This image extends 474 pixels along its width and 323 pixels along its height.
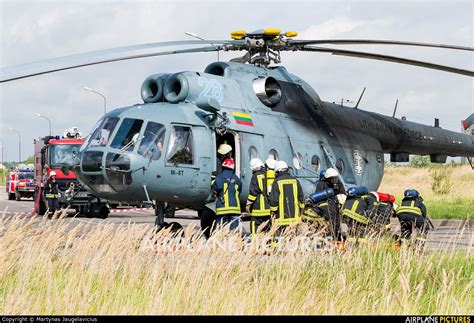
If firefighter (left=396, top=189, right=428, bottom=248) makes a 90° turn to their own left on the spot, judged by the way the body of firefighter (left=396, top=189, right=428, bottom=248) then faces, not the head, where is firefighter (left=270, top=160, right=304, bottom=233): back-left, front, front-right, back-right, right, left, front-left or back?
front-left

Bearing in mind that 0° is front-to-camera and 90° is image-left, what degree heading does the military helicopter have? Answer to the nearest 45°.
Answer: approximately 45°

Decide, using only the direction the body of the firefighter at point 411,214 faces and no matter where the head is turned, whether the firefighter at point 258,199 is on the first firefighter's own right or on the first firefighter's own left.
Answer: on the first firefighter's own left

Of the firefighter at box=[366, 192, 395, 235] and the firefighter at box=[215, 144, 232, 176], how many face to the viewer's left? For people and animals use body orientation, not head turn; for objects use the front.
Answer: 1
